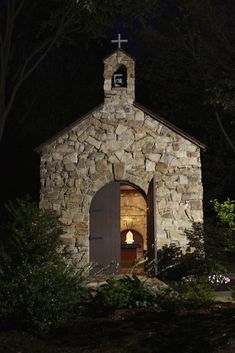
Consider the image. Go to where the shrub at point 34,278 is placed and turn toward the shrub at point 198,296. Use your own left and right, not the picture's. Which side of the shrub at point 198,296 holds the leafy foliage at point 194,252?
left

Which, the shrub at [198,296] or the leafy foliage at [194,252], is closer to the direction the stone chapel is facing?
the shrub

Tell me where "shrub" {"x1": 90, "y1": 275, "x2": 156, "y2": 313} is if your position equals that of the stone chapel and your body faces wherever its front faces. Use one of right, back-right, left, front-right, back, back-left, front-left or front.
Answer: front

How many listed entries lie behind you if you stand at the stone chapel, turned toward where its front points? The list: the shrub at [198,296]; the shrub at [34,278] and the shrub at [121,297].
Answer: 0

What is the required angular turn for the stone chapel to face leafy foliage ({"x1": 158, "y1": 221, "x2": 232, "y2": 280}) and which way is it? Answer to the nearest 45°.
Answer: approximately 90° to its left

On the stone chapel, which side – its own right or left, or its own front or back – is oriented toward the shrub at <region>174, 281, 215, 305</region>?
front

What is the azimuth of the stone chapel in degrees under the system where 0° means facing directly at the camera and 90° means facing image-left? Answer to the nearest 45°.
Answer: approximately 0°

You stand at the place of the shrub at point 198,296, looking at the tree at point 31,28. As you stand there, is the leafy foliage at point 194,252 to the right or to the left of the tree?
right

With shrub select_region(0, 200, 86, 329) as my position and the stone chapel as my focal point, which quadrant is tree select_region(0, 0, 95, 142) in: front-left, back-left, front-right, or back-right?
front-left

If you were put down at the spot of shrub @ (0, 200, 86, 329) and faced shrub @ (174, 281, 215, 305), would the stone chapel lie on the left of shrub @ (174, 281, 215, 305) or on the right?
left

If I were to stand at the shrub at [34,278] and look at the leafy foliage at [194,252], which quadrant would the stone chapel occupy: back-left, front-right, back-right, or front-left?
front-left

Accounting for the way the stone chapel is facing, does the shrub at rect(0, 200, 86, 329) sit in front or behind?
in front
